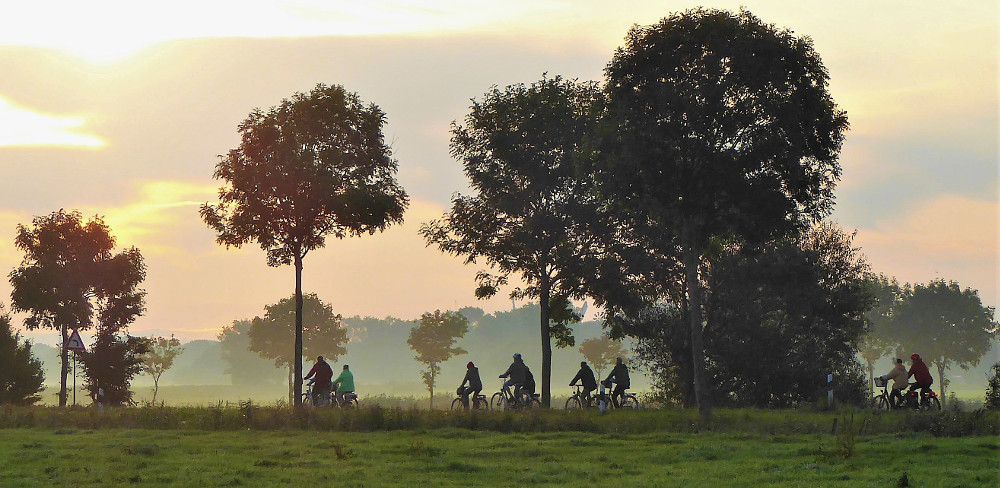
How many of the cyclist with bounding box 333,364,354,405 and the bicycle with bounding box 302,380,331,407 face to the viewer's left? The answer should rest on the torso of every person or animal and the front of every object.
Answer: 2

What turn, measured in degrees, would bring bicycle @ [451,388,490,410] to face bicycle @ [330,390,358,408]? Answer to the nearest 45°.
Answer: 0° — it already faces it

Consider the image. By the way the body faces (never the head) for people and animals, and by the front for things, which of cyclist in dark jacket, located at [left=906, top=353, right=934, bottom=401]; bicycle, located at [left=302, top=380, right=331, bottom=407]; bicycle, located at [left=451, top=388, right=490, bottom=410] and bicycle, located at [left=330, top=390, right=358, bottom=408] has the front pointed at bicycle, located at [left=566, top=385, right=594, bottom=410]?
the cyclist in dark jacket

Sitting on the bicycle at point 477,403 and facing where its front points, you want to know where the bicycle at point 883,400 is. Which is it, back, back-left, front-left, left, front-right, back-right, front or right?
back

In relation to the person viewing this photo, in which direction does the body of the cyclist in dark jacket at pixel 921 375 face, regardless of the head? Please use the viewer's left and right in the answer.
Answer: facing to the left of the viewer

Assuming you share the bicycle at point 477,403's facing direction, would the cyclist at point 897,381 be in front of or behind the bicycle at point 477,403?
behind

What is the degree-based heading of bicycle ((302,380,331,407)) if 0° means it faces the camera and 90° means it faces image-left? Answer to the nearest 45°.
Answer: approximately 90°

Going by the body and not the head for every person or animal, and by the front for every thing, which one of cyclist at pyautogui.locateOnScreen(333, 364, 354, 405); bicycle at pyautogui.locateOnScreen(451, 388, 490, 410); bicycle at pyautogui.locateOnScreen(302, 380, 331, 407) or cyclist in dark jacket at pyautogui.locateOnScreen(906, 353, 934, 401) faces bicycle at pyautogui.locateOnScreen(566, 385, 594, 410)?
the cyclist in dark jacket

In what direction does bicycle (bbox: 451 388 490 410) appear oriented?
to the viewer's left

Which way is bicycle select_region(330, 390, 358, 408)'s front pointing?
to the viewer's left

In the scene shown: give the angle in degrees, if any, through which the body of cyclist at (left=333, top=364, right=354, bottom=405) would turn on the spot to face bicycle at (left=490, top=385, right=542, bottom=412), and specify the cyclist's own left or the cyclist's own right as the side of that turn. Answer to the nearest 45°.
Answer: approximately 180°

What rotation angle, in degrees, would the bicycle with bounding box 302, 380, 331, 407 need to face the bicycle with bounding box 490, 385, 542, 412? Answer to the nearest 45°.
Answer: approximately 180°

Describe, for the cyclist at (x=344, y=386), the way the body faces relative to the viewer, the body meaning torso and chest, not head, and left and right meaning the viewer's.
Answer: facing to the left of the viewer
